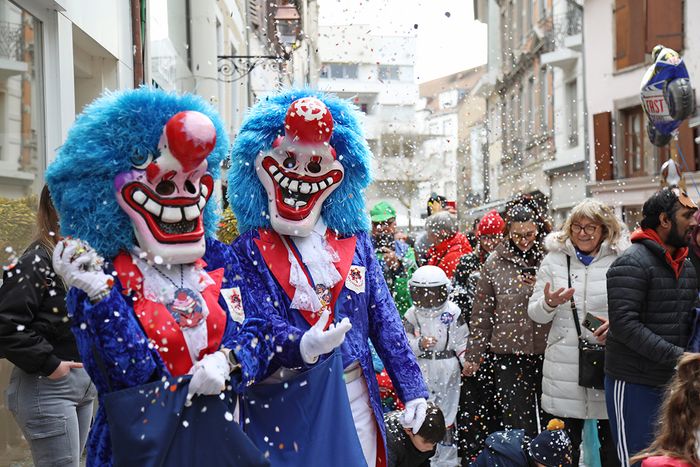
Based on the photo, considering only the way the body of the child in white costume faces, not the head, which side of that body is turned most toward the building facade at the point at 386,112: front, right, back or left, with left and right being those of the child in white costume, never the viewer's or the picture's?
back

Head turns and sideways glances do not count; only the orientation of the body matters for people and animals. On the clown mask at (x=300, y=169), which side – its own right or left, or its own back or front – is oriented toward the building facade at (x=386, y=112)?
back

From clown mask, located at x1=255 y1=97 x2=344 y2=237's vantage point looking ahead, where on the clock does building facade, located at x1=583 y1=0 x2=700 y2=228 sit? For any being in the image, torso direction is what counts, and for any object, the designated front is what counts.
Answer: The building facade is roughly at 7 o'clock from the clown mask.

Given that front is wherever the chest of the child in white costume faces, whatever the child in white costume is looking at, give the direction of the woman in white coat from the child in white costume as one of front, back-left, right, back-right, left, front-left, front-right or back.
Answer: front-left

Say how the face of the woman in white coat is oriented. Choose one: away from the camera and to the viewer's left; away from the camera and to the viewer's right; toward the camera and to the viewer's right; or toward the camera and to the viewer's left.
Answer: toward the camera and to the viewer's left

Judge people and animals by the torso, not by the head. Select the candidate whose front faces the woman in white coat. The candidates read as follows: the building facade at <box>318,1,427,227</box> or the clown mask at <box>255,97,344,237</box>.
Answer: the building facade

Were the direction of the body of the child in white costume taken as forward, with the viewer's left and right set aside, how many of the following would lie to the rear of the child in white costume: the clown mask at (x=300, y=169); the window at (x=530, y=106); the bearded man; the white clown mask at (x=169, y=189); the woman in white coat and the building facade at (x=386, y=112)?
2

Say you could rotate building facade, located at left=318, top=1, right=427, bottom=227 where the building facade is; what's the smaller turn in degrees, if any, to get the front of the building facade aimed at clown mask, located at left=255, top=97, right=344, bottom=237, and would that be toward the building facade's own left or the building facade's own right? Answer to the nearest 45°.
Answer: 0° — it already faces it

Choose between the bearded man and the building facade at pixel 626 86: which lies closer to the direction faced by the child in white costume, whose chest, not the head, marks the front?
the bearded man

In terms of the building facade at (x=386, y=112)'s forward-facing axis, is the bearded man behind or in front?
in front

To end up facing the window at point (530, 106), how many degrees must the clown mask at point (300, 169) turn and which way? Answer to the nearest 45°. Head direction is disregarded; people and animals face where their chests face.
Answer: approximately 180°

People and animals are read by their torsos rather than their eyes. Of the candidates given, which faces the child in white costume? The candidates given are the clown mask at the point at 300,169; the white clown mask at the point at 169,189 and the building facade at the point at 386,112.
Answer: the building facade
